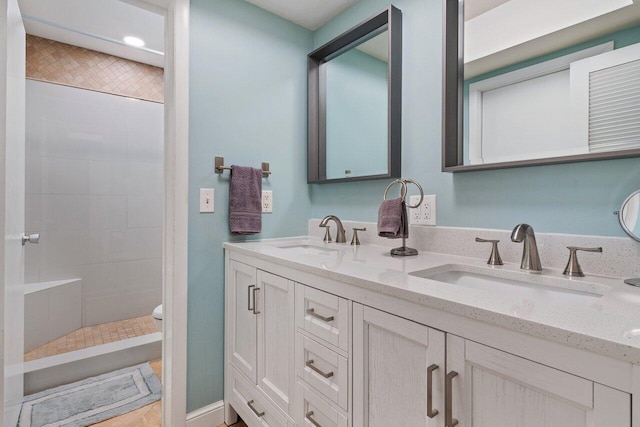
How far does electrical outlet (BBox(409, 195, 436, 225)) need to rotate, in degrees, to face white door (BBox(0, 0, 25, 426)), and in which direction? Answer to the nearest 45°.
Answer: approximately 45° to its right

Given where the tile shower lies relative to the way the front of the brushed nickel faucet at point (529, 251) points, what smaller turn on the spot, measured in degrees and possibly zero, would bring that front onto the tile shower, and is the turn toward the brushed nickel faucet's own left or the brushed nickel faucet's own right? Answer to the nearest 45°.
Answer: approximately 45° to the brushed nickel faucet's own right

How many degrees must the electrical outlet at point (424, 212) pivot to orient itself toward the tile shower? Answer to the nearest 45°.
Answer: approximately 45° to its right

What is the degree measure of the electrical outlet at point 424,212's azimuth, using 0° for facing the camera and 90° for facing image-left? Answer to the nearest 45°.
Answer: approximately 45°

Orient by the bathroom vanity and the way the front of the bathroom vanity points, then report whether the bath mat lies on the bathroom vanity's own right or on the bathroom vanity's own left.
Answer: on the bathroom vanity's own right

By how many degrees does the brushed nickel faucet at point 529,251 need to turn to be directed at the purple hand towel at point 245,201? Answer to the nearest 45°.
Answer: approximately 45° to its right

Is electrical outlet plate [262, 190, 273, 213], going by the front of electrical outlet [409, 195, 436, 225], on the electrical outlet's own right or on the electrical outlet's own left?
on the electrical outlet's own right

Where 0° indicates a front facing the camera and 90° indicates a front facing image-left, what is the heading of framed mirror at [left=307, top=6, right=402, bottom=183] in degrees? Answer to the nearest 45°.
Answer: approximately 45°
